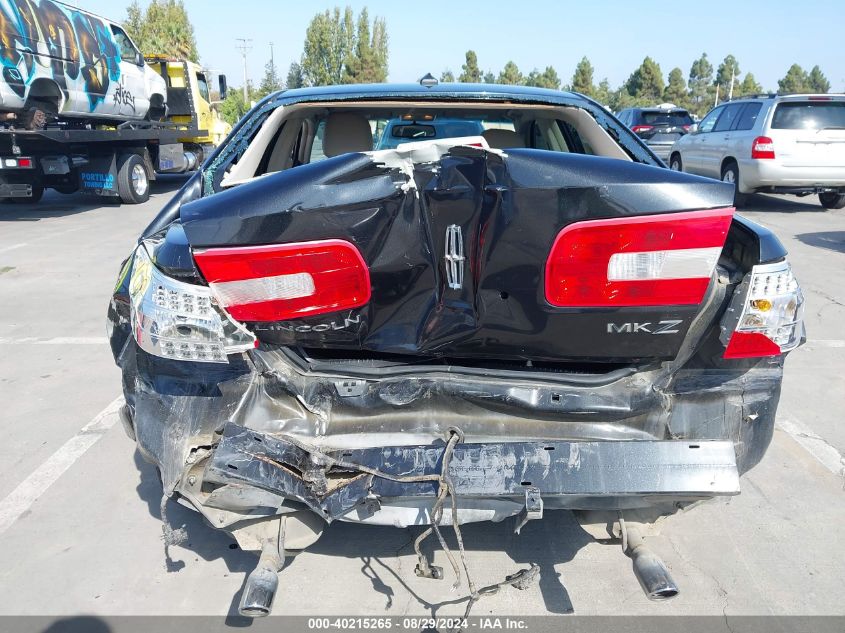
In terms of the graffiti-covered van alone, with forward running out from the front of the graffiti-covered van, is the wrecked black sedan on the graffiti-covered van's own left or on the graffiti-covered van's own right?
on the graffiti-covered van's own right

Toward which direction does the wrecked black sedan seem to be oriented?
away from the camera

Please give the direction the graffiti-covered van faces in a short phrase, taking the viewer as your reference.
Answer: facing away from the viewer and to the right of the viewer

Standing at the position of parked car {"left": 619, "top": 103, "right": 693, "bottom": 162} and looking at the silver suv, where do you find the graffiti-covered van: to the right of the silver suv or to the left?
right

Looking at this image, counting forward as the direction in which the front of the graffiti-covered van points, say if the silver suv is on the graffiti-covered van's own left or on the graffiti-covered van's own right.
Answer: on the graffiti-covered van's own right

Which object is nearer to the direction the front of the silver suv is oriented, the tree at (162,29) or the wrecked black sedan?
the tree

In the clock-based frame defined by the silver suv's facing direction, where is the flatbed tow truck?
The flatbed tow truck is roughly at 10 o'clock from the silver suv.

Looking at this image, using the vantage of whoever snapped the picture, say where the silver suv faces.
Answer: facing away from the viewer and to the left of the viewer

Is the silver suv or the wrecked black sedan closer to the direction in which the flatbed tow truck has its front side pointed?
the silver suv

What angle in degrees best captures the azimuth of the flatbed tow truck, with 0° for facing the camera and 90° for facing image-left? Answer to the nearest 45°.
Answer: approximately 225°

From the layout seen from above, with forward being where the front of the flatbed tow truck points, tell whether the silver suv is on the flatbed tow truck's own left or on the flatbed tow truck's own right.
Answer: on the flatbed tow truck's own right
